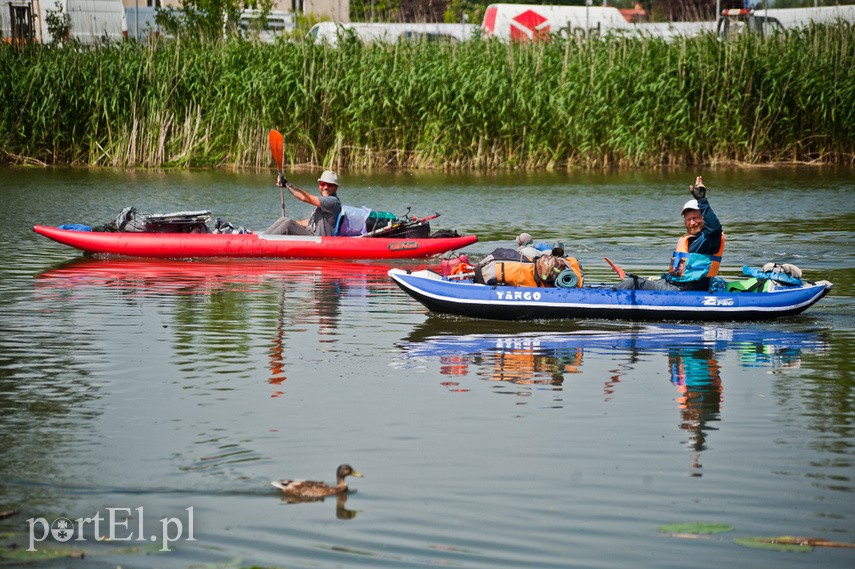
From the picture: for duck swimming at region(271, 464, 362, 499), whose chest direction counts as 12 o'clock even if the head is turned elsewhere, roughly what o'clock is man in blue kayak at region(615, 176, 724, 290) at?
The man in blue kayak is roughly at 10 o'clock from the duck swimming.

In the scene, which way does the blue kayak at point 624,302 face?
to the viewer's left
